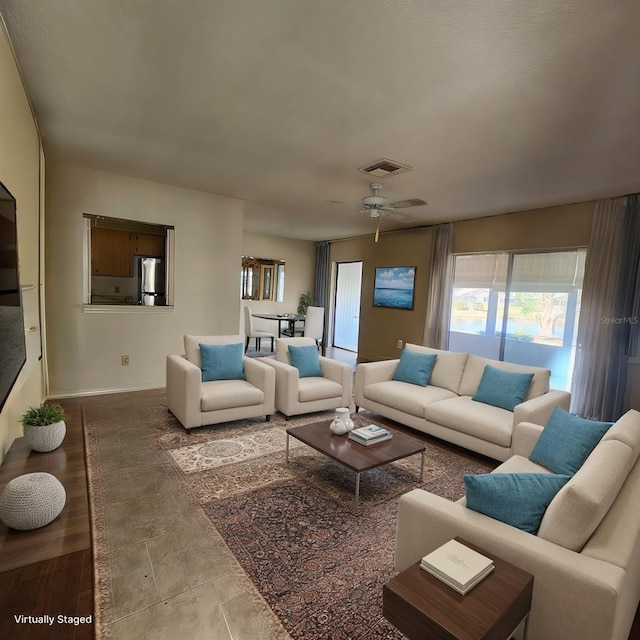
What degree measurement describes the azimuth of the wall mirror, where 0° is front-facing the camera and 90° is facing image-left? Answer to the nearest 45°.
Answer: approximately 0°

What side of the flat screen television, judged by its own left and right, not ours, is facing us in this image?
right

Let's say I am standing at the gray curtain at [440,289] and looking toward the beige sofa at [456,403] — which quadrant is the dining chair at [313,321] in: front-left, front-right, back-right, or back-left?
back-right

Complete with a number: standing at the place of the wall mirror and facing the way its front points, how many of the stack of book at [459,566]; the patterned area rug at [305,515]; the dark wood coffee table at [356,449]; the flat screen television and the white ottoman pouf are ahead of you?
5

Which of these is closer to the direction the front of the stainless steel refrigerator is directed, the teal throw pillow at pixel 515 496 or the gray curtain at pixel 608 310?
the teal throw pillow

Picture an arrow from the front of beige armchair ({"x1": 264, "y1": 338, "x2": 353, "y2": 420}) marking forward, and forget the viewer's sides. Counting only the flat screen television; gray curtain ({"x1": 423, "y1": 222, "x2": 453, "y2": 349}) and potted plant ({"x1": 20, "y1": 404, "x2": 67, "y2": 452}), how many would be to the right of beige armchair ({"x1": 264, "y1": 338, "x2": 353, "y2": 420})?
2

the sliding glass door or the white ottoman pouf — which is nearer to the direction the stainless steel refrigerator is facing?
the white ottoman pouf

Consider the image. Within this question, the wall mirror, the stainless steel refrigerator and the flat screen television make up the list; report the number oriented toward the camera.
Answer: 2

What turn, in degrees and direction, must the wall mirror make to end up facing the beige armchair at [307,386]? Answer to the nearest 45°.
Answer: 0° — it already faces it

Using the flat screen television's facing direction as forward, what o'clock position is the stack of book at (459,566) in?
The stack of book is roughly at 2 o'clock from the flat screen television.

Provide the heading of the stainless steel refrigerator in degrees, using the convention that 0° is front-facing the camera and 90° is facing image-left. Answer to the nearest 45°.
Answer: approximately 0°
